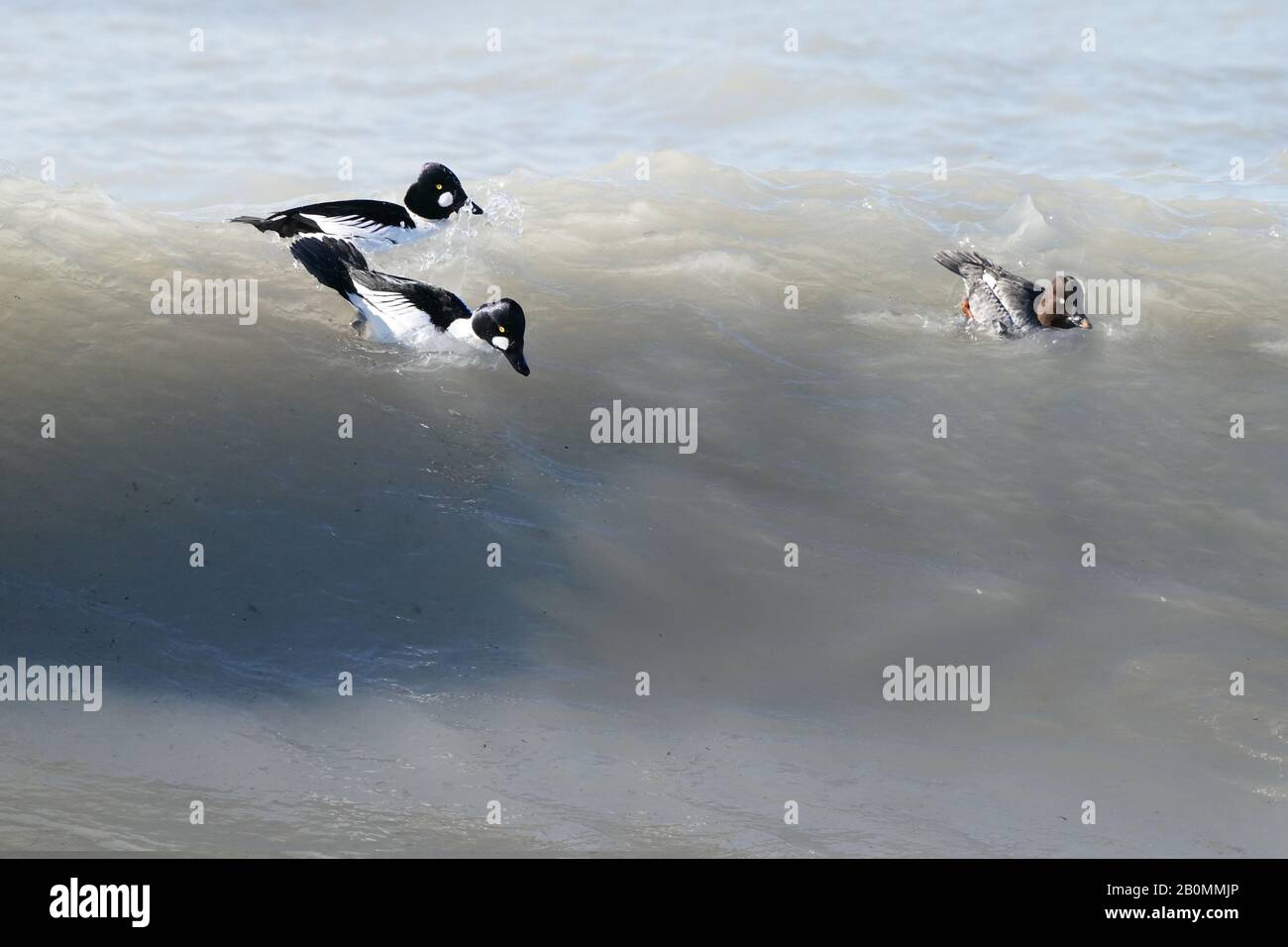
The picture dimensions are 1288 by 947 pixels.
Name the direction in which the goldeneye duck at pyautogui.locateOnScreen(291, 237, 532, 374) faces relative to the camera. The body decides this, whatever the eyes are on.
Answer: to the viewer's right

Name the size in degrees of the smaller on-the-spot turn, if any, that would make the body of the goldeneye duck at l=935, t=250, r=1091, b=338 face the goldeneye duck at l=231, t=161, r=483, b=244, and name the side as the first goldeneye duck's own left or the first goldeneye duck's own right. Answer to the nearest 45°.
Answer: approximately 180°

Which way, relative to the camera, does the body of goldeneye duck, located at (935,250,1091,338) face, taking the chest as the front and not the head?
to the viewer's right

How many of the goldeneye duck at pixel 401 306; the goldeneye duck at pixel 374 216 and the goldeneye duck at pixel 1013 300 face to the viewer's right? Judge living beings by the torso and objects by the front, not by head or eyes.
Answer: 3

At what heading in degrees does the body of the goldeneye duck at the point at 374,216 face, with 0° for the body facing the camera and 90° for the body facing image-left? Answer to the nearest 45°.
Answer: approximately 270°

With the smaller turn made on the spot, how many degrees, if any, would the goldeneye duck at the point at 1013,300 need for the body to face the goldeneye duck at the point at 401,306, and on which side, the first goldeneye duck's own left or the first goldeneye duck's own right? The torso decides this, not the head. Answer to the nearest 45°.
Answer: approximately 135° to the first goldeneye duck's own right
